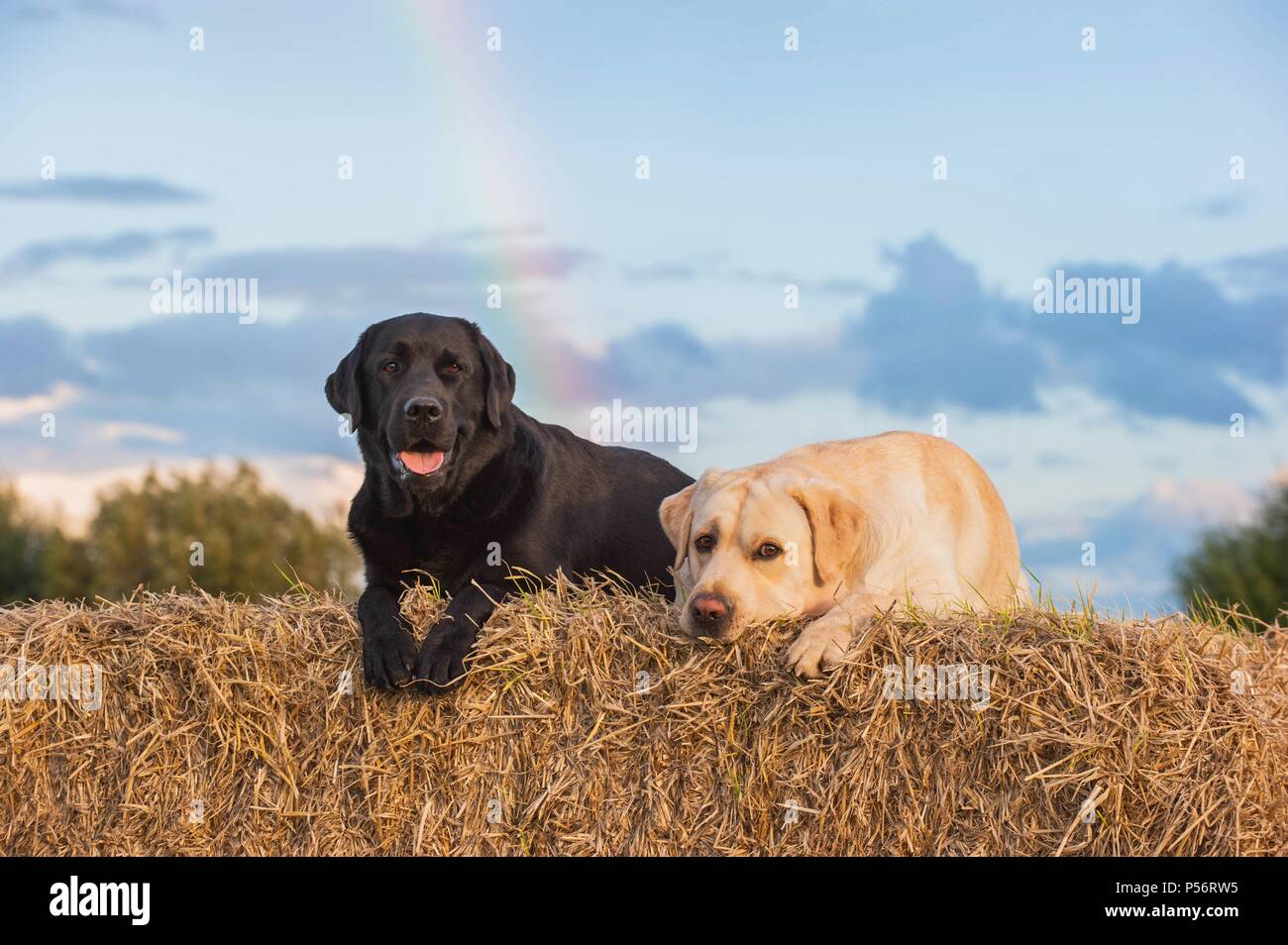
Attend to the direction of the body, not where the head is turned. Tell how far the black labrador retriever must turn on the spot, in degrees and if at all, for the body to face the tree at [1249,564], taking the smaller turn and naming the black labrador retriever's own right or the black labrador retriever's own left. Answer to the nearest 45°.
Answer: approximately 180°

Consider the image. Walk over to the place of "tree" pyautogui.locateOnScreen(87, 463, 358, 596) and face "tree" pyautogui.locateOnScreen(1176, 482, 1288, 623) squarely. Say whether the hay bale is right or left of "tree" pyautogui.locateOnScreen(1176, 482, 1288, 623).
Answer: right

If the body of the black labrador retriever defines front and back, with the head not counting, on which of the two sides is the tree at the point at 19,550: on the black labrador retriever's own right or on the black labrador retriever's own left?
on the black labrador retriever's own right

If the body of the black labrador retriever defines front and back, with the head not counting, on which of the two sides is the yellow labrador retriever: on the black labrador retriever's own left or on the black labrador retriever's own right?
on the black labrador retriever's own left

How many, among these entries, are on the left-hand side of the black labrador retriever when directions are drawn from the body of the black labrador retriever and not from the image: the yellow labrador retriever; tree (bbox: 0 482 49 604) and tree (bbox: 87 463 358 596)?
1

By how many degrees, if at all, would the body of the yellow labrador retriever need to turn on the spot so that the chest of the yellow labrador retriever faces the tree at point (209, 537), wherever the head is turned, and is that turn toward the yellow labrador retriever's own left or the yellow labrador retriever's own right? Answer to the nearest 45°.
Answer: approximately 90° to the yellow labrador retriever's own right

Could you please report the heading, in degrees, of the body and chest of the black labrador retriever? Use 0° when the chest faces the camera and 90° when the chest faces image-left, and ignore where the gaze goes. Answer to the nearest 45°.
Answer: approximately 45°

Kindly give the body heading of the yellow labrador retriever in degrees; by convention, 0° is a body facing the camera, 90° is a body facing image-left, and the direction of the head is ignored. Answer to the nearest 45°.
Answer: approximately 45°
